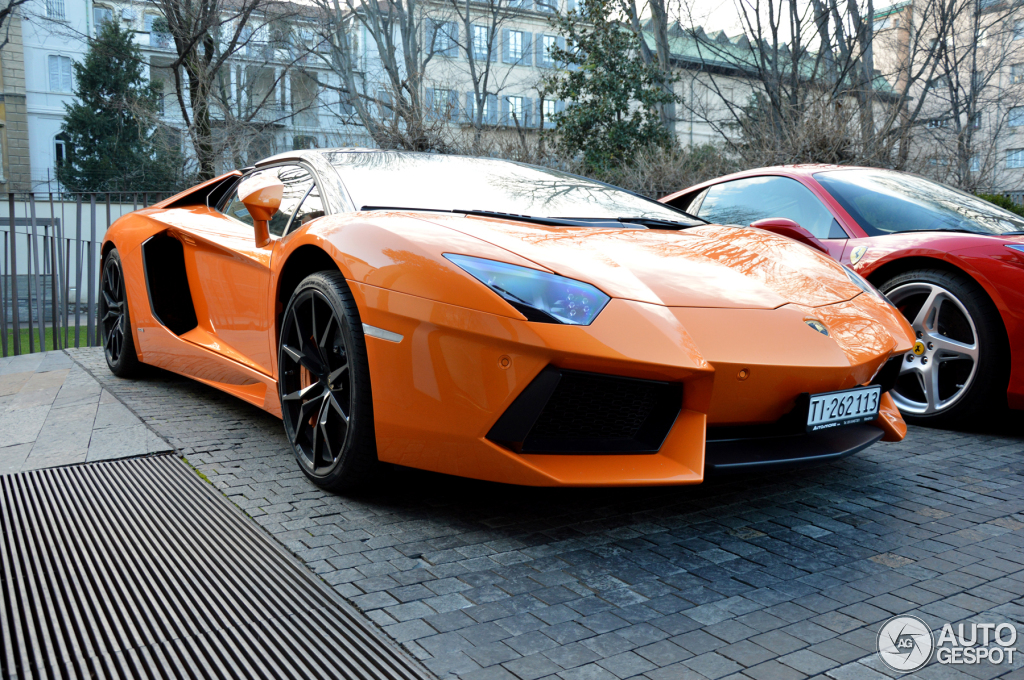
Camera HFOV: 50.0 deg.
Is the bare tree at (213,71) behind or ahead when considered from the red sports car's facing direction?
behind

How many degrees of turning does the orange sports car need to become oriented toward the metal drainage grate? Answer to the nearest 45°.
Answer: approximately 90° to its right

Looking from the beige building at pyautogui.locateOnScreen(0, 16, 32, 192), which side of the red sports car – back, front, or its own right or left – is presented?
back

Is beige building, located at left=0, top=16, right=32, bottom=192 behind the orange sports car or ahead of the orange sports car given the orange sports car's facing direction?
behind

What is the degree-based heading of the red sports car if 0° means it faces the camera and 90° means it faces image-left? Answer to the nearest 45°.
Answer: approximately 315°

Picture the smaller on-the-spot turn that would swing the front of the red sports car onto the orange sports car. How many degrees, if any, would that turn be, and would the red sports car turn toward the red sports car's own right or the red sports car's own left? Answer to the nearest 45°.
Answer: approximately 90° to the red sports car's own right

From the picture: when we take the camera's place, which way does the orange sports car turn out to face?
facing the viewer and to the right of the viewer

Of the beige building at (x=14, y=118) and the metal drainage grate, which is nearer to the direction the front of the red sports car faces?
the metal drainage grate

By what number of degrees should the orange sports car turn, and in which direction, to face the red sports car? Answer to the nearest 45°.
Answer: approximately 90° to its left

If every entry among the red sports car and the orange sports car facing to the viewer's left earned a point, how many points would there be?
0

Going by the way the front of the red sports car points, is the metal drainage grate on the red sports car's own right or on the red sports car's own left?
on the red sports car's own right

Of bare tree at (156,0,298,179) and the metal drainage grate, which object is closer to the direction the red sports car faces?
the metal drainage grate
